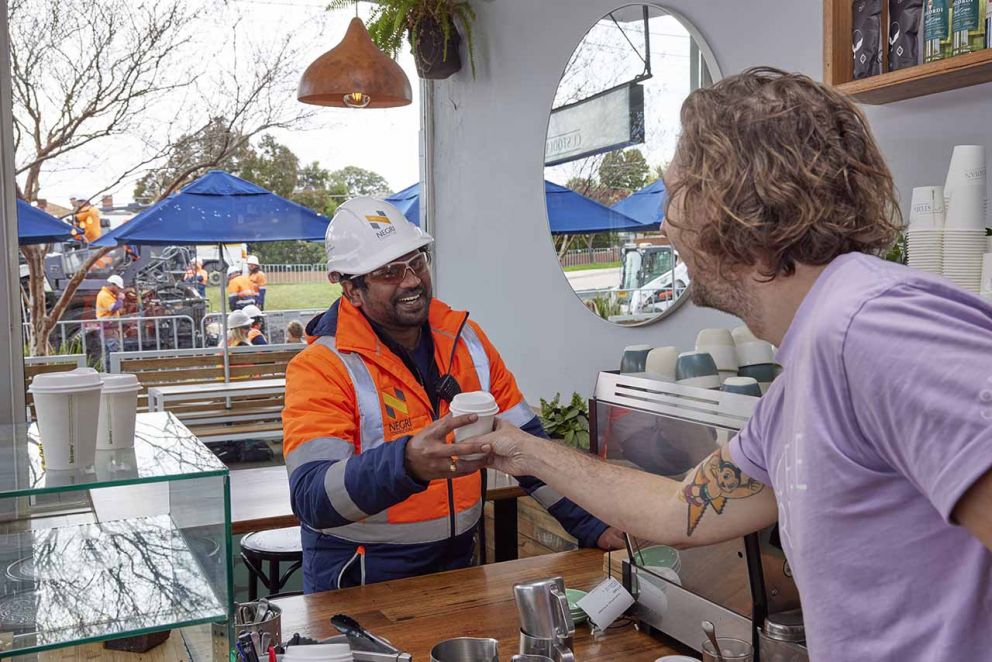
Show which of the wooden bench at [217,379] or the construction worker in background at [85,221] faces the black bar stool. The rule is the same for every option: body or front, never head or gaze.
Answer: the wooden bench

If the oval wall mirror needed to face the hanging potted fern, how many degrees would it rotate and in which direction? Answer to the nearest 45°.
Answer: approximately 90° to its right

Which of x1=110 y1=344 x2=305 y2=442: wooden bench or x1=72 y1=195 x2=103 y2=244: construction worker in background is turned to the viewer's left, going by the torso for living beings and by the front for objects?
the construction worker in background

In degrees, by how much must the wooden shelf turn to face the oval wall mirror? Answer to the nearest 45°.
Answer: approximately 90° to its right

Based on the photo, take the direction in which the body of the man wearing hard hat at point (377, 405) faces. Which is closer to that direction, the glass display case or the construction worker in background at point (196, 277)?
the glass display case

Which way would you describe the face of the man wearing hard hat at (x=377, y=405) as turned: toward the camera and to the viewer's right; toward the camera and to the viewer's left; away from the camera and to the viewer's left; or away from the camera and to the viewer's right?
toward the camera and to the viewer's right

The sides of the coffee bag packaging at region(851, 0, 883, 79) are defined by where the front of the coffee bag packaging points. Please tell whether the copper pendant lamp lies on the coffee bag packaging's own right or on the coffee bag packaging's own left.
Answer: on the coffee bag packaging's own right

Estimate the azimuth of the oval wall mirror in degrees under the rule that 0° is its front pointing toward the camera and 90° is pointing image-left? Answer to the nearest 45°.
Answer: approximately 45°

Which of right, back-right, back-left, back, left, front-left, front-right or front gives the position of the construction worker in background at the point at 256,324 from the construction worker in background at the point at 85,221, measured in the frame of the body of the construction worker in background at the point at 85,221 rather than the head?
back

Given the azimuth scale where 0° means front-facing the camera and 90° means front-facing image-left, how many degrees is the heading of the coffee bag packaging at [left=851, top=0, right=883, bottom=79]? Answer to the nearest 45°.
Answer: approximately 45°
